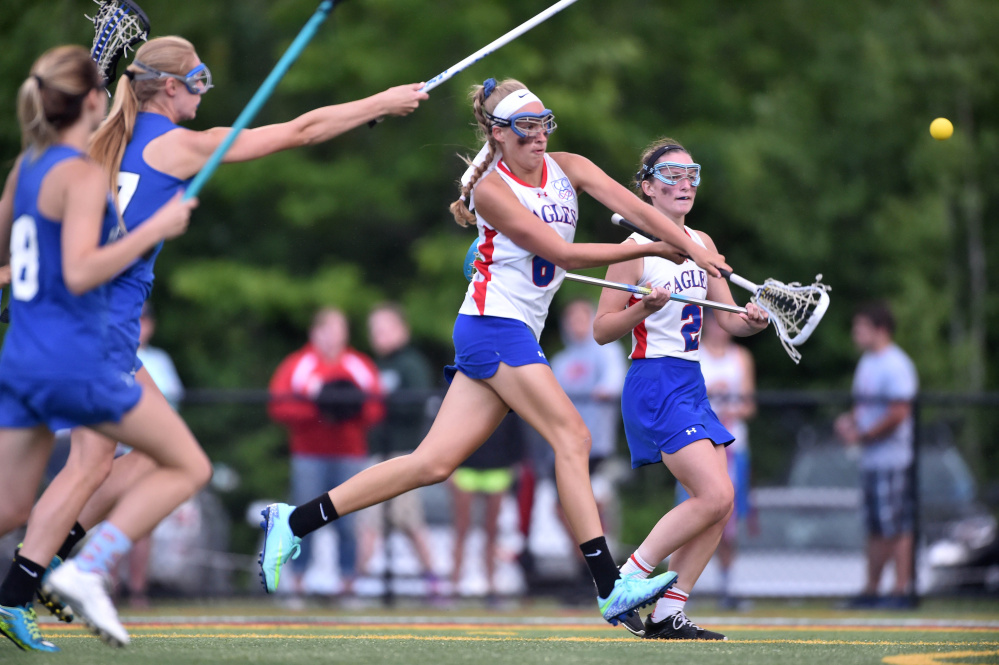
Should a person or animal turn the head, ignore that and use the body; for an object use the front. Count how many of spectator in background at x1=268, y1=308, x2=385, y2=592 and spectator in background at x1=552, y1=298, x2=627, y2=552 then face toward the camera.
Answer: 2

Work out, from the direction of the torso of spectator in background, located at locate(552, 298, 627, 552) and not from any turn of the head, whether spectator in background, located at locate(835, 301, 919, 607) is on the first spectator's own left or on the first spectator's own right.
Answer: on the first spectator's own left

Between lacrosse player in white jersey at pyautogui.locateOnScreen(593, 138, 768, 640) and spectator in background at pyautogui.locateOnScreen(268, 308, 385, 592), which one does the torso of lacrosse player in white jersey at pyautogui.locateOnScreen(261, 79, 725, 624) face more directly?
the lacrosse player in white jersey

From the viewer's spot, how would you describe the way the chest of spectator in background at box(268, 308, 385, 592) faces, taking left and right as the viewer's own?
facing the viewer

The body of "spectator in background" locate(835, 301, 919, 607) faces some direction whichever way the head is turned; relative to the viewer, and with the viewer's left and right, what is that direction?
facing to the left of the viewer

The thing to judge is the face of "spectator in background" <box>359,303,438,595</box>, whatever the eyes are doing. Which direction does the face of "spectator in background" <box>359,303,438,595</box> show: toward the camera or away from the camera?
toward the camera

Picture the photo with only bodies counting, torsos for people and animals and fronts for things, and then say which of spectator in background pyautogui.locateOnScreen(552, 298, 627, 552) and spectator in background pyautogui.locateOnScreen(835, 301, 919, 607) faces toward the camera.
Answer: spectator in background pyautogui.locateOnScreen(552, 298, 627, 552)

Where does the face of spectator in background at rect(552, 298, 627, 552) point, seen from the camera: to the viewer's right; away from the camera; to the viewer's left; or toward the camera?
toward the camera

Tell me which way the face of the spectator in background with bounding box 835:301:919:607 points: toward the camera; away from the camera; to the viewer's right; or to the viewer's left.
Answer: to the viewer's left
